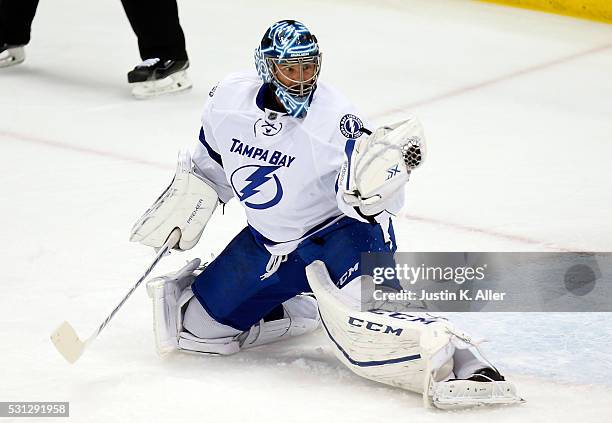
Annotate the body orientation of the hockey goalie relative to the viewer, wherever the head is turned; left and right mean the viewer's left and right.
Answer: facing the viewer

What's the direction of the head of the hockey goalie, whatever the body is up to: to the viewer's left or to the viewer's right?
to the viewer's right
